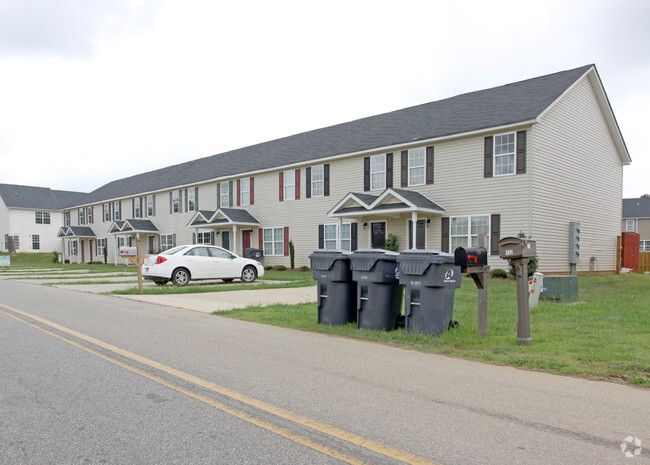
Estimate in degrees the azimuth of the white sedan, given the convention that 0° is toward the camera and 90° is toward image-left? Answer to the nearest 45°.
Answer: approximately 225°

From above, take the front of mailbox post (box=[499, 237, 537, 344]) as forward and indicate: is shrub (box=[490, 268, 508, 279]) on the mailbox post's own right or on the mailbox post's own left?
on the mailbox post's own right

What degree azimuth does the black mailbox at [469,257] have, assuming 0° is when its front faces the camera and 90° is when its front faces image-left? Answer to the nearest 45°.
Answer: approximately 45°

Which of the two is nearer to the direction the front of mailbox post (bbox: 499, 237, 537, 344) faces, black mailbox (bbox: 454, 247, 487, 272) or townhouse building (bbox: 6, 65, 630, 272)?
the black mailbox

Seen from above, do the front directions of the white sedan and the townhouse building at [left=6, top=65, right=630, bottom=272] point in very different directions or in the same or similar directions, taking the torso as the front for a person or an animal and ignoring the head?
very different directions

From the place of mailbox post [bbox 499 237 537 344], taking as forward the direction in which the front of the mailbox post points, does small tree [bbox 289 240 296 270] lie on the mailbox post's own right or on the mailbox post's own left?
on the mailbox post's own right

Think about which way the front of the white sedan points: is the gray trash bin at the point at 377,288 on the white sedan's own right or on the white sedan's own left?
on the white sedan's own right

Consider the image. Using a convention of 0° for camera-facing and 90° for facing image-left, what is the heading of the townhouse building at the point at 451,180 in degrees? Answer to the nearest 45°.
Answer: approximately 45°

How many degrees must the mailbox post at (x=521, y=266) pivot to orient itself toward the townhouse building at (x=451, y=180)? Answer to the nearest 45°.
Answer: approximately 135° to its right
